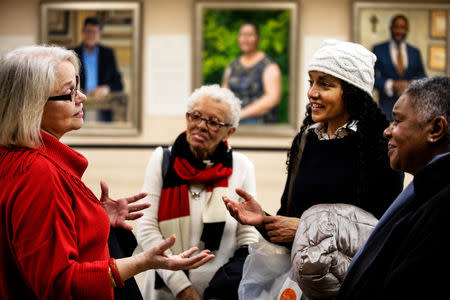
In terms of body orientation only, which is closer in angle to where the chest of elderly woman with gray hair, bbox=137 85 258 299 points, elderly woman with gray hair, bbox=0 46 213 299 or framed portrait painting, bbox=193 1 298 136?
the elderly woman with gray hair

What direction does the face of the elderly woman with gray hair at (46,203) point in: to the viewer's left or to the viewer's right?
to the viewer's right

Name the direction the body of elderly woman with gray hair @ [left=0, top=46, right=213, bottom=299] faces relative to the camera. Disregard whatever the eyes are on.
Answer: to the viewer's right

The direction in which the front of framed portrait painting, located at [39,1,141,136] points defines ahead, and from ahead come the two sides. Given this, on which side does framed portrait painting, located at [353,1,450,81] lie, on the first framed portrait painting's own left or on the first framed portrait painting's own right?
on the first framed portrait painting's own left

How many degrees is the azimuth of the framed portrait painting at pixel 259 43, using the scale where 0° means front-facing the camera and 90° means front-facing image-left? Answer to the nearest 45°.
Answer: approximately 0°

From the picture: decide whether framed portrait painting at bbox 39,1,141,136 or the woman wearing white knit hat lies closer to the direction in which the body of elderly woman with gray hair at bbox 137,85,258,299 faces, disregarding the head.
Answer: the woman wearing white knit hat

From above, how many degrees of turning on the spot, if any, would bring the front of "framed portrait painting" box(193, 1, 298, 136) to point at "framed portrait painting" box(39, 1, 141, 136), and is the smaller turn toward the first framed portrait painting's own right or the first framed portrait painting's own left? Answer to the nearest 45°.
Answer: approximately 90° to the first framed portrait painting's own right

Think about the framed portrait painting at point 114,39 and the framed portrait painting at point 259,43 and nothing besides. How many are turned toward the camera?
2

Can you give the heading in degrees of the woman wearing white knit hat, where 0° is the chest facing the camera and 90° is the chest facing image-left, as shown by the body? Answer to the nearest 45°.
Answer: approximately 45°

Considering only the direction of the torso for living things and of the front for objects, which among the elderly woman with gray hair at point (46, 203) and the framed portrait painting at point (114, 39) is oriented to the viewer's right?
the elderly woman with gray hair
